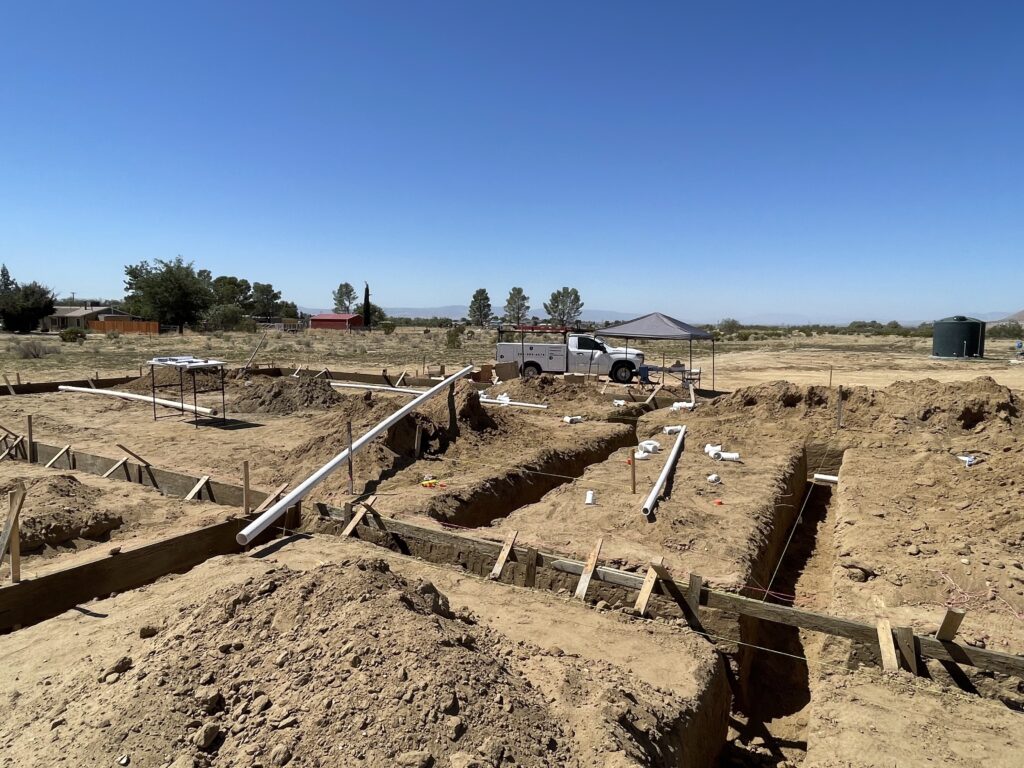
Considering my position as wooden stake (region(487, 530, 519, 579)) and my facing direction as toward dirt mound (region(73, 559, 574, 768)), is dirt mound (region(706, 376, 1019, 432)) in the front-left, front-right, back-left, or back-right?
back-left

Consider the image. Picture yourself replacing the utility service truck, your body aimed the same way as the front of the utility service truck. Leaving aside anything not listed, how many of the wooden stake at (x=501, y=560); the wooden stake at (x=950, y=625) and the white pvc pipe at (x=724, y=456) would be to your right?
3

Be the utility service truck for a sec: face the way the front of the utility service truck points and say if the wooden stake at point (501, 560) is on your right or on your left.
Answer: on your right

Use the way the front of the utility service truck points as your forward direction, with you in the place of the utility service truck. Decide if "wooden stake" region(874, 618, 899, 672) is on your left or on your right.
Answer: on your right

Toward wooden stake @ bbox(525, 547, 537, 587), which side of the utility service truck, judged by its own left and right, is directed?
right

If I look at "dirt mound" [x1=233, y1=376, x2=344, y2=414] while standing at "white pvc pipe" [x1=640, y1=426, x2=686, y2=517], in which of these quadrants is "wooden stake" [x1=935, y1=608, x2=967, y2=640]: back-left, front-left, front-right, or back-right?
back-left

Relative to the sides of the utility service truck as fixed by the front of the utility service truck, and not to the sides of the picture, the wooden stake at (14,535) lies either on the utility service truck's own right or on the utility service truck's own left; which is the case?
on the utility service truck's own right

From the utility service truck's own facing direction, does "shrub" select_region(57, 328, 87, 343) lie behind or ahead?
behind

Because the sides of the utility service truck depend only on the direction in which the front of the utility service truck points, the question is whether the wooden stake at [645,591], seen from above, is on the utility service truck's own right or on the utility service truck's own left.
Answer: on the utility service truck's own right

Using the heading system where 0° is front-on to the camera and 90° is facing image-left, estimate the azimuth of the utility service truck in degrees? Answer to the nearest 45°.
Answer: approximately 270°

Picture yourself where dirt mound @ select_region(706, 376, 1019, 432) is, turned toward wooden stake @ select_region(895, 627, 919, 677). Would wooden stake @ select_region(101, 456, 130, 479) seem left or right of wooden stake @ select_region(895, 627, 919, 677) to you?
right

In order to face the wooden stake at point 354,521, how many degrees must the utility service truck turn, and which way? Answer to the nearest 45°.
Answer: approximately 90° to its right
